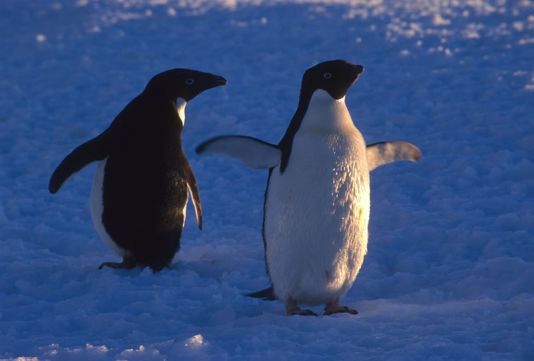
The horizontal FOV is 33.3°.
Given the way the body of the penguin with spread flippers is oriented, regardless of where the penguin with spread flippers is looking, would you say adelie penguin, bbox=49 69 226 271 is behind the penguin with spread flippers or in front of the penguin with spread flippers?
behind

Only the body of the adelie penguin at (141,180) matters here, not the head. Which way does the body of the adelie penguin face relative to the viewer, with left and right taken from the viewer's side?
facing away from the viewer and to the left of the viewer

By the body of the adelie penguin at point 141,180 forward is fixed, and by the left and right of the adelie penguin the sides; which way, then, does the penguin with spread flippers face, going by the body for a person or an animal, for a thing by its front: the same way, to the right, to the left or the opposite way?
the opposite way

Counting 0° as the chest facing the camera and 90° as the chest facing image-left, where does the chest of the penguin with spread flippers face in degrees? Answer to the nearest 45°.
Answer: approximately 315°

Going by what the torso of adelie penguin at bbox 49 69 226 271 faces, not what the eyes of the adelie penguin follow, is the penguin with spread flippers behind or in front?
behind
